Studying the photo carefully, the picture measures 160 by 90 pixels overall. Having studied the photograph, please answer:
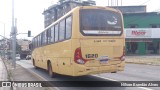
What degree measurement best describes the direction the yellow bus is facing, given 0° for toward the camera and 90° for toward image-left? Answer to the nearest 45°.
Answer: approximately 135°
